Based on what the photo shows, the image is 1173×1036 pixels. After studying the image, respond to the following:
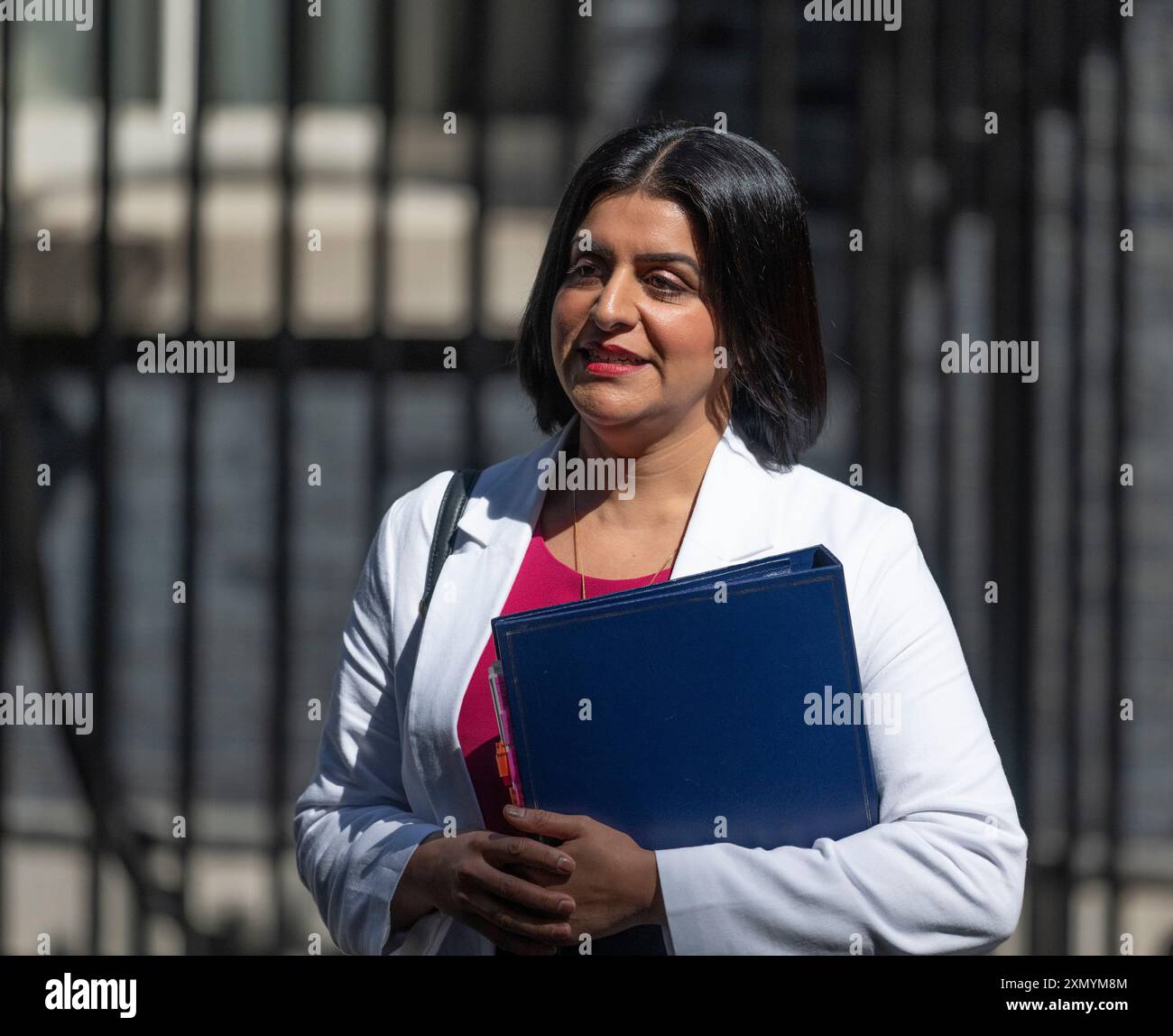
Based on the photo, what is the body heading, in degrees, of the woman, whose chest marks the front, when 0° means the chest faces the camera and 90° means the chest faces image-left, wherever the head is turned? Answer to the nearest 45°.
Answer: approximately 45°
